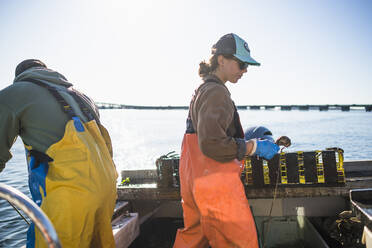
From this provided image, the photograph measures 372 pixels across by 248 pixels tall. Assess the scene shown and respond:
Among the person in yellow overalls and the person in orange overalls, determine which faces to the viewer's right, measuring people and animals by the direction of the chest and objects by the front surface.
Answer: the person in orange overalls

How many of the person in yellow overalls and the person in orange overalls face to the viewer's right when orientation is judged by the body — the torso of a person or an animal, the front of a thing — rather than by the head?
1

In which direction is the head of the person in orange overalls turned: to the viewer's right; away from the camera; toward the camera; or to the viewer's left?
to the viewer's right

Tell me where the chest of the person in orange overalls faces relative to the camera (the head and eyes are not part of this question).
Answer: to the viewer's right

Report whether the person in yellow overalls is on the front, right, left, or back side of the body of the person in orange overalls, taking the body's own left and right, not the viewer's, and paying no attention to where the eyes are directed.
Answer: back
